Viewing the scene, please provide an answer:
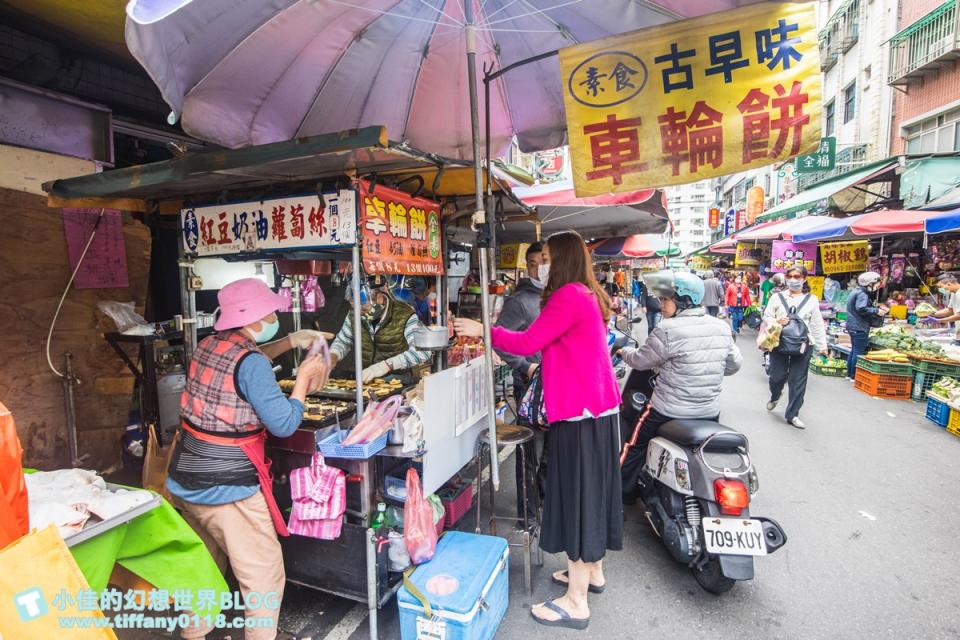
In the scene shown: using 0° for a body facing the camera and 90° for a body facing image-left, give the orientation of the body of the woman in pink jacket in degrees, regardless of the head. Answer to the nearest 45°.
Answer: approximately 90°

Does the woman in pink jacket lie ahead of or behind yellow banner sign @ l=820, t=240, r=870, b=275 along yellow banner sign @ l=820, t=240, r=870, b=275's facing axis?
ahead

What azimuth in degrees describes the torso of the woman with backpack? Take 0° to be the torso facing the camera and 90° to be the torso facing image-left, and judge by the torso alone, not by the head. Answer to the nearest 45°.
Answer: approximately 0°

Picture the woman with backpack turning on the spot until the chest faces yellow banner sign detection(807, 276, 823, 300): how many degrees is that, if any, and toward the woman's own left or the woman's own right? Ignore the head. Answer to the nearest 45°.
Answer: approximately 180°

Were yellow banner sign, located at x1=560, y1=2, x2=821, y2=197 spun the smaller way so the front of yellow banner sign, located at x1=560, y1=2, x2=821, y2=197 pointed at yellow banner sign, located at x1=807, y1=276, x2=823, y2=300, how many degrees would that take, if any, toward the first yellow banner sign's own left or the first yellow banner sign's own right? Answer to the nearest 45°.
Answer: approximately 180°

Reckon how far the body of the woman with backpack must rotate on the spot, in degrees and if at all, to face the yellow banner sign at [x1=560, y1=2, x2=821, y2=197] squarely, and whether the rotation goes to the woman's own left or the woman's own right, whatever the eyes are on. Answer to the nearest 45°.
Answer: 0° — they already face it

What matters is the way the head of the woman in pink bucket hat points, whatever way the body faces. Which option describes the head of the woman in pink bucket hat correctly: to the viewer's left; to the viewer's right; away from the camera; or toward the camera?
to the viewer's right

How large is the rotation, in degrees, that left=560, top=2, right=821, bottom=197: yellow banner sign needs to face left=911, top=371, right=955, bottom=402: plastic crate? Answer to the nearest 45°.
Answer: approximately 135° to its left

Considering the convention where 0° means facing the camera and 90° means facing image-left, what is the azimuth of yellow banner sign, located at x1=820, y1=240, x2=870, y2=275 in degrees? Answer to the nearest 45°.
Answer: approximately 0°
